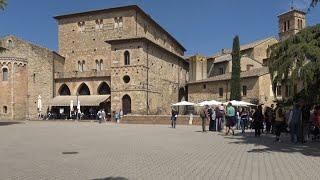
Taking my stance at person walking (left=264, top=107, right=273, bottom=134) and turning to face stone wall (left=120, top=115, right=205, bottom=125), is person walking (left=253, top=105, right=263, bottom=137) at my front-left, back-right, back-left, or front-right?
back-left
